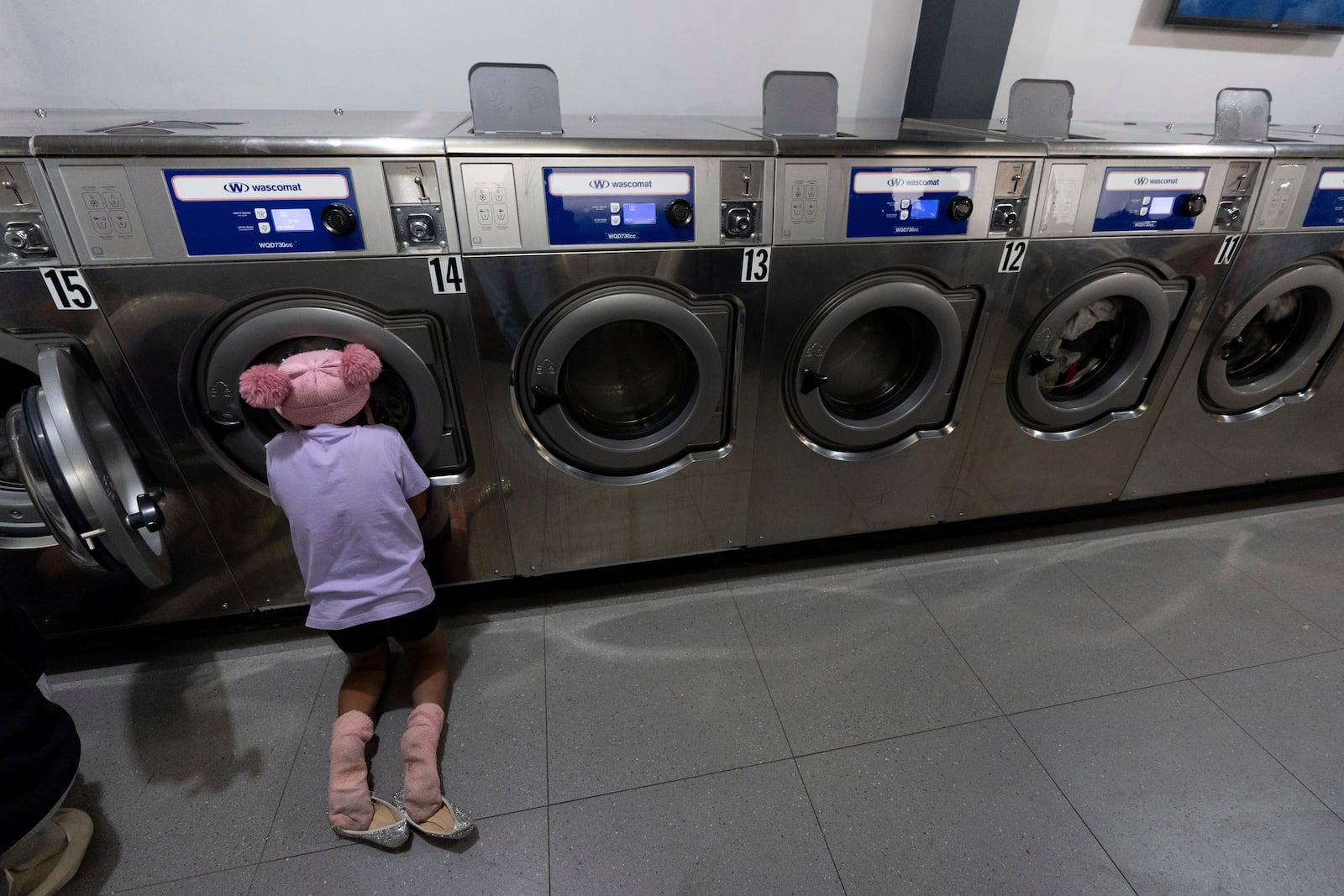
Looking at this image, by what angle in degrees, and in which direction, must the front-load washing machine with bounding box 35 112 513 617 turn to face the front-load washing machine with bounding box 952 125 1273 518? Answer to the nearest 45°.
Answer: approximately 90° to its left

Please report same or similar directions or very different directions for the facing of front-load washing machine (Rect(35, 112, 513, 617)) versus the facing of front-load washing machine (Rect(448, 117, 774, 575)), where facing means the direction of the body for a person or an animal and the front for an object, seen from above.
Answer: same or similar directions

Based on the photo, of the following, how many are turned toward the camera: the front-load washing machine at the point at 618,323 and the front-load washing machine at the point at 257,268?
2

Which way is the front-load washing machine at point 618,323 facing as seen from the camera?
toward the camera

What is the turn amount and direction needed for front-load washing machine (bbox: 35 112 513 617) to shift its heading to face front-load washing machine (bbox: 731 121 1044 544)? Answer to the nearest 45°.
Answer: approximately 90° to its left

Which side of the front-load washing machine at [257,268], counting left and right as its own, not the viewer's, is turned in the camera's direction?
front

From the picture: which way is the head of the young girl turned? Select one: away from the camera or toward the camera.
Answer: away from the camera

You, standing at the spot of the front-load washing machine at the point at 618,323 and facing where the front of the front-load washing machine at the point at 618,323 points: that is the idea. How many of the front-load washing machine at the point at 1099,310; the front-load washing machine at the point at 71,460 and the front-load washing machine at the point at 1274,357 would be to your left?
2
